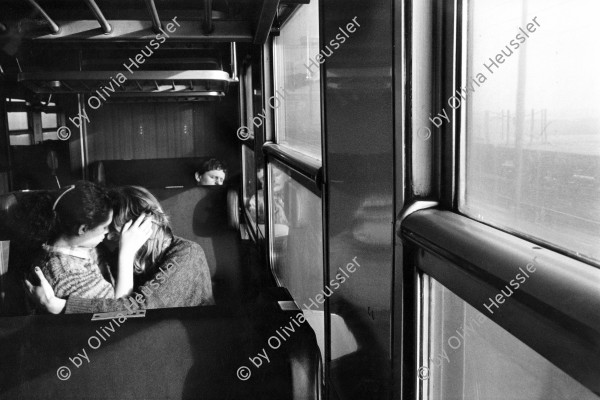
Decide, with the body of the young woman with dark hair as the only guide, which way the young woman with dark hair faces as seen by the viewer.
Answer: to the viewer's right

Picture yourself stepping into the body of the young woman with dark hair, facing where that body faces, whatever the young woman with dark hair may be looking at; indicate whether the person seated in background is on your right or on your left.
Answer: on your left

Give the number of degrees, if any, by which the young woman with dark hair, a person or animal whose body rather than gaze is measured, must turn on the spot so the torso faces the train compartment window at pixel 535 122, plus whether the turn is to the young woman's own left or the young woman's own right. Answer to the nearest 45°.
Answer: approximately 90° to the young woman's own right

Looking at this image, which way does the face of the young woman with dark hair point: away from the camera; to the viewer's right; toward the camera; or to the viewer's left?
to the viewer's right

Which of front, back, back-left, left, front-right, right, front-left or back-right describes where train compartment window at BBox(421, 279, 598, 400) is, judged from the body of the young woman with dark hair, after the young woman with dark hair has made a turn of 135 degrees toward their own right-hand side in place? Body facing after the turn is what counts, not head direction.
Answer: front-left

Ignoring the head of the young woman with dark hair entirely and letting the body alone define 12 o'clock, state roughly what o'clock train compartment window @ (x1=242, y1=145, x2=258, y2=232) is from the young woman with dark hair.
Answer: The train compartment window is roughly at 10 o'clock from the young woman with dark hair.
